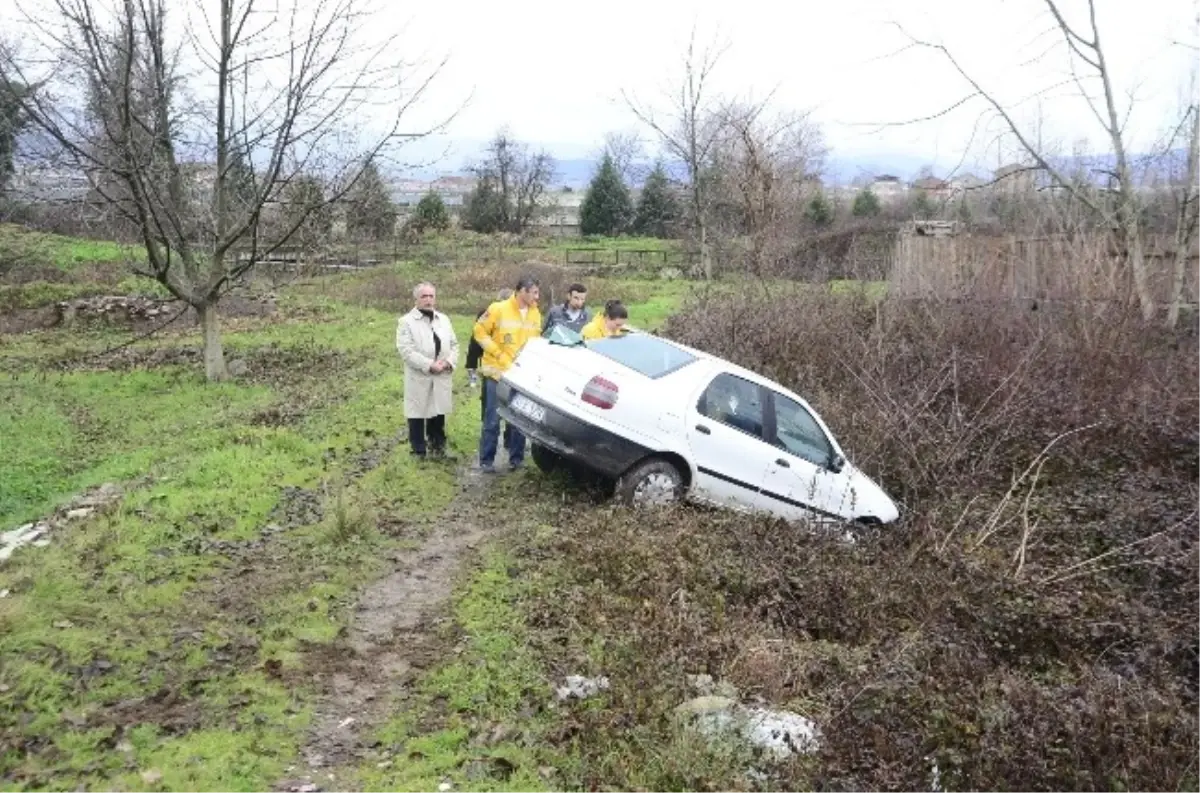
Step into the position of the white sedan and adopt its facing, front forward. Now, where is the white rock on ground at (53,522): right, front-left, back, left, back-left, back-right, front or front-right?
back-left

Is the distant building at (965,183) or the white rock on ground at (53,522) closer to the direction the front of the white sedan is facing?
the distant building

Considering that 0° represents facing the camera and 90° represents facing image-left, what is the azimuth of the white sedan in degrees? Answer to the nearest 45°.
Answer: approximately 225°

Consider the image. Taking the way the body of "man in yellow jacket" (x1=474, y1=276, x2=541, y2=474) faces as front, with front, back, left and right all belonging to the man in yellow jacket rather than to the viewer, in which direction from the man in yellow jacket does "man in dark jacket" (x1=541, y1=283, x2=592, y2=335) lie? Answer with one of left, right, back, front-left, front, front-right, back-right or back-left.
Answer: left

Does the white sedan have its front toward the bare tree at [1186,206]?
yes

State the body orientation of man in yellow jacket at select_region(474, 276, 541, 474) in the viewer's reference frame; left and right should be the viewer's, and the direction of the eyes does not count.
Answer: facing the viewer and to the right of the viewer

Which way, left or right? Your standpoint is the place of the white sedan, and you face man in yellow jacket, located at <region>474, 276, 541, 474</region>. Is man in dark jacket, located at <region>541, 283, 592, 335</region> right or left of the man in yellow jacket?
right

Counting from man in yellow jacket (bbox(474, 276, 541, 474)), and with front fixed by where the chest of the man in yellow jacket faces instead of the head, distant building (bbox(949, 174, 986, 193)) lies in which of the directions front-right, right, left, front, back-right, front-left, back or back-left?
left

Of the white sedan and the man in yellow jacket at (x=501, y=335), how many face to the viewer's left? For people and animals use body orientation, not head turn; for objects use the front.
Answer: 0

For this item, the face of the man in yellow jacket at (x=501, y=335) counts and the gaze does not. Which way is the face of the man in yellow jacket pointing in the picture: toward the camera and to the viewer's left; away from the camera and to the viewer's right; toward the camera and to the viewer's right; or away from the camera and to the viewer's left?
toward the camera and to the viewer's right

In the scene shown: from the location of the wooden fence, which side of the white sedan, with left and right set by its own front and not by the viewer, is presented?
front

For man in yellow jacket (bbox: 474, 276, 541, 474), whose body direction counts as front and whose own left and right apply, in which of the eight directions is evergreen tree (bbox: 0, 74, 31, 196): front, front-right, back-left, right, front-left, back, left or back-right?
back

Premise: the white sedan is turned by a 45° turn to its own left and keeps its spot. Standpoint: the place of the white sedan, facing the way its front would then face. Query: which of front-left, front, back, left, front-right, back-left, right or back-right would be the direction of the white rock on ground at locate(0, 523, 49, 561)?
left
